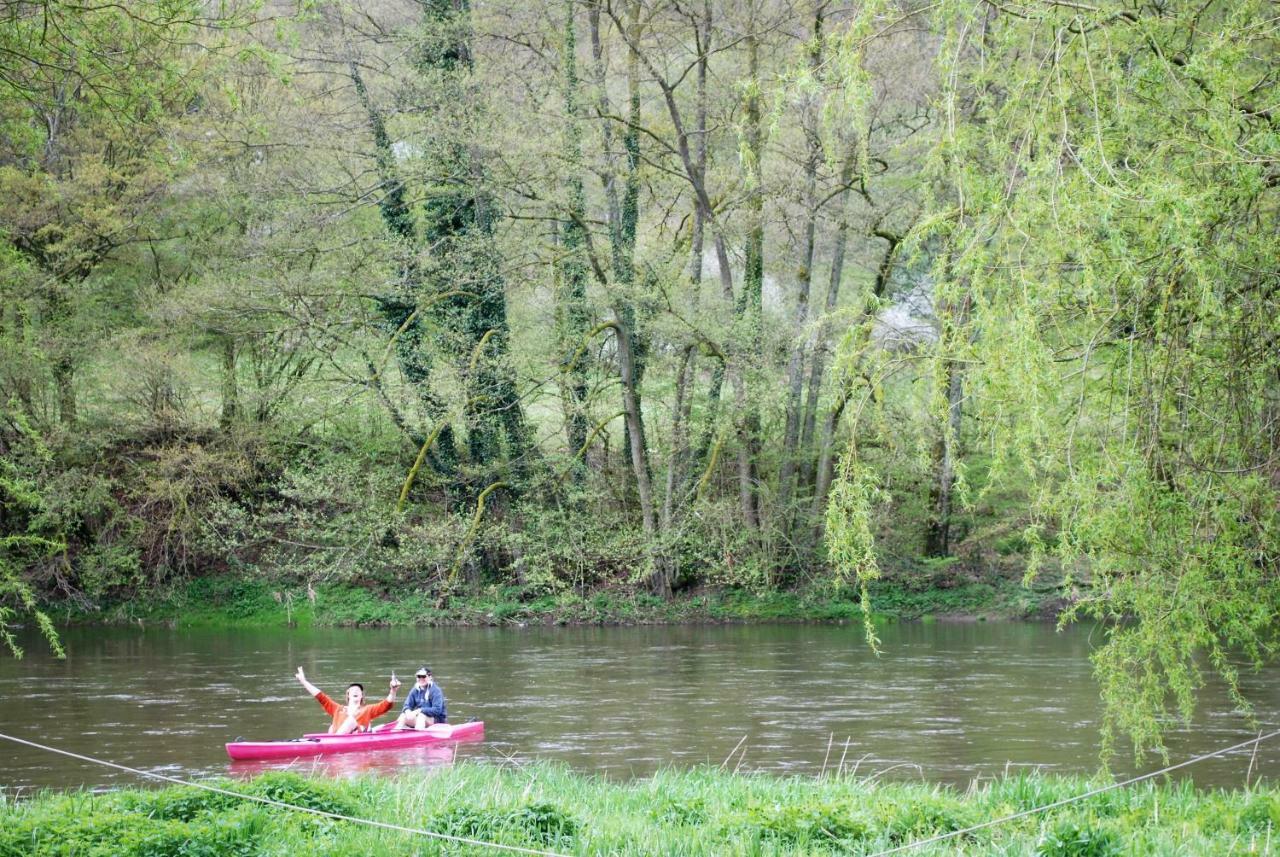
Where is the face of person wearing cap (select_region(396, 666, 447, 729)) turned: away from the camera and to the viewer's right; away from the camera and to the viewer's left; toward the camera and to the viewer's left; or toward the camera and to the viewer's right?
toward the camera and to the viewer's left

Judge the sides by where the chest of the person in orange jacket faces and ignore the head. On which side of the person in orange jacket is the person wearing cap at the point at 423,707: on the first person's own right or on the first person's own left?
on the first person's own left

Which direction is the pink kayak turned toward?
to the viewer's left

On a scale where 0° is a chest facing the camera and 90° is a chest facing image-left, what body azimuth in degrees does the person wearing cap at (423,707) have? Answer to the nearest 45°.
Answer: approximately 45°

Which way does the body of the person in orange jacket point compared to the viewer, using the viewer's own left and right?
facing the viewer

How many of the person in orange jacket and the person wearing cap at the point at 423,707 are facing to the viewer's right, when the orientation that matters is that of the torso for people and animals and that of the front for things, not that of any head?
0
